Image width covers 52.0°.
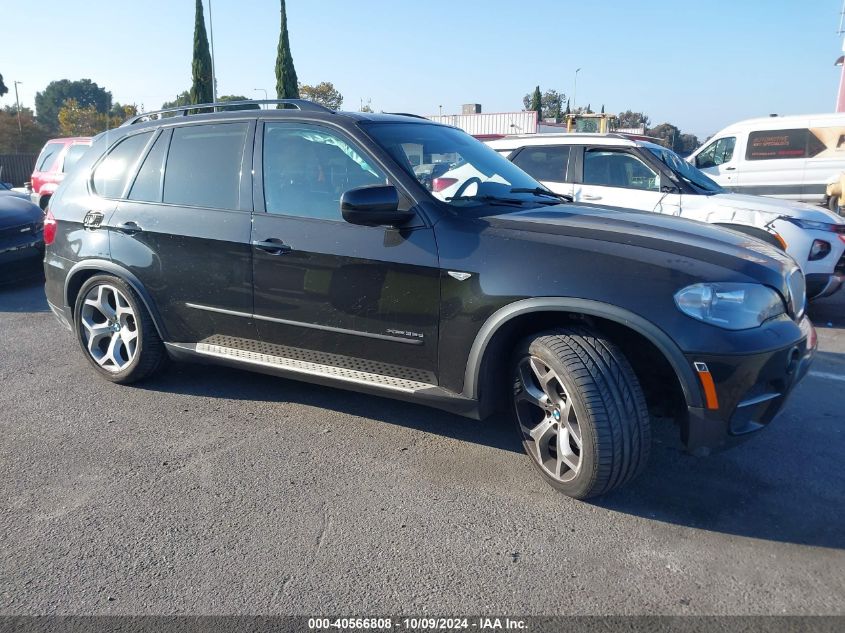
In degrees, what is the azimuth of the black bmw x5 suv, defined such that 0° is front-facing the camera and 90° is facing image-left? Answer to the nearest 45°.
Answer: approximately 315°

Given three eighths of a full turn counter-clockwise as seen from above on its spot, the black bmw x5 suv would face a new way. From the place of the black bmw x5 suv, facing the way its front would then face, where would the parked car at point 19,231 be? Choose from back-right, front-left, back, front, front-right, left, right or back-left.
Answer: front-left

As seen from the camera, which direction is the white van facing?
to the viewer's left

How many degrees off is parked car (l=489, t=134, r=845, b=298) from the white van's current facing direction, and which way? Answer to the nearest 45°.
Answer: approximately 90° to its left

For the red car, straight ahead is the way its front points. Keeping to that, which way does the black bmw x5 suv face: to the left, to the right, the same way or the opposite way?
to the right

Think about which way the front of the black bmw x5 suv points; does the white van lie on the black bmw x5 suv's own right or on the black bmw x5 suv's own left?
on the black bmw x5 suv's own left
